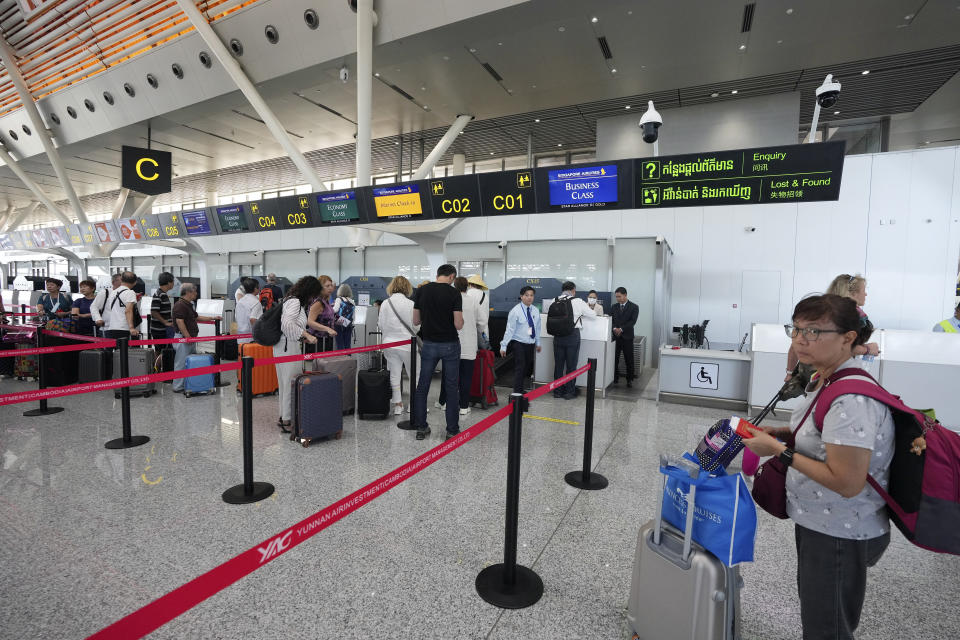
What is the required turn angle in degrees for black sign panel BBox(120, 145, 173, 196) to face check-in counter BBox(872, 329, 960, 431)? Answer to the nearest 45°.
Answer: approximately 45° to its left

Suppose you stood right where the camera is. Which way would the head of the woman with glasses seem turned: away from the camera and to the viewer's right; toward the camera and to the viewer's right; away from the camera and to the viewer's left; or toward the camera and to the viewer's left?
toward the camera and to the viewer's left

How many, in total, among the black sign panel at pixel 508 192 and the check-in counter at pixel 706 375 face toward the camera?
2

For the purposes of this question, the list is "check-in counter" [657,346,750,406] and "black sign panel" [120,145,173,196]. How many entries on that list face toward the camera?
2

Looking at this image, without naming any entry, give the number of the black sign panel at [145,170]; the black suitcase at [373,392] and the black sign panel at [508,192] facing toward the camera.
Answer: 3

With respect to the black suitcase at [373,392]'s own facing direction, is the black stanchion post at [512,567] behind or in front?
in front

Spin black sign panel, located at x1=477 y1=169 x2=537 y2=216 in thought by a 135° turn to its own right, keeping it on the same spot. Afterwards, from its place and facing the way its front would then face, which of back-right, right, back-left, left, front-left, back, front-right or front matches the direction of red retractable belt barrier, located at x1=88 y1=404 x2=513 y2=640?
back-left

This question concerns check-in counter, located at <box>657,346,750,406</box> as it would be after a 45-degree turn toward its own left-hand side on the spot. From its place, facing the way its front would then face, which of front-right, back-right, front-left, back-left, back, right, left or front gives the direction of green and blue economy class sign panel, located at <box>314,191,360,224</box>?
back-right

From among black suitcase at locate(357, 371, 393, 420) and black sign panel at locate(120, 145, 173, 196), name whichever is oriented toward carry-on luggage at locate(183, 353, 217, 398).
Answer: the black sign panel

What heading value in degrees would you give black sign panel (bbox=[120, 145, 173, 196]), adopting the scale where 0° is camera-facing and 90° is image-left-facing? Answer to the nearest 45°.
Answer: approximately 0°

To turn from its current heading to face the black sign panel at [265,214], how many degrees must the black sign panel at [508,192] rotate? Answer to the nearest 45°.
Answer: approximately 135° to its right

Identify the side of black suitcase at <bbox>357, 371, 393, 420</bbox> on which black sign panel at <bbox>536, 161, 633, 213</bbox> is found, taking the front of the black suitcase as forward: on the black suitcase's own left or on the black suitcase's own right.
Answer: on the black suitcase's own left
